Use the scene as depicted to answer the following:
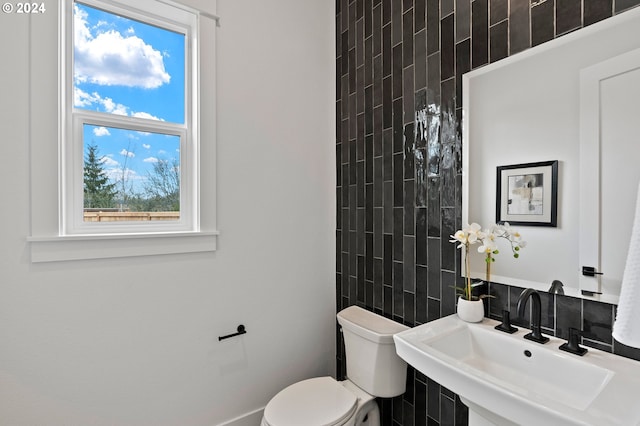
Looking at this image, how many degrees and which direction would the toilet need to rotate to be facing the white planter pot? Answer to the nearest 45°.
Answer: approximately 90° to its left

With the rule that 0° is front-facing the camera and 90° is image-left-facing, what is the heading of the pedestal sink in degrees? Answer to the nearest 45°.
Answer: approximately 45°

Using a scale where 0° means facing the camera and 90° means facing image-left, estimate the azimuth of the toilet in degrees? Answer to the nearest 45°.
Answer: approximately 45°

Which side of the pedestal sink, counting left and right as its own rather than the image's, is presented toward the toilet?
right

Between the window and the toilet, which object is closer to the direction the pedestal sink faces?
the window

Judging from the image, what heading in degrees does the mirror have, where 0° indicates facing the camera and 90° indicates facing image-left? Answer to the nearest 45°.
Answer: approximately 45°
